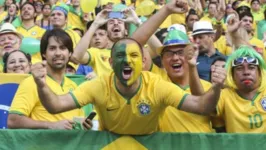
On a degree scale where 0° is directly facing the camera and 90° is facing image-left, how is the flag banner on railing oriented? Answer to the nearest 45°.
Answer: approximately 0°

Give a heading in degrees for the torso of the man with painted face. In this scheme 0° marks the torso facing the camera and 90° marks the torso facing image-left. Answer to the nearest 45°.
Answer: approximately 0°

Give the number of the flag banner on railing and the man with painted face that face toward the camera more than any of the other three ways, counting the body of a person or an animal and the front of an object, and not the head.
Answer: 2
